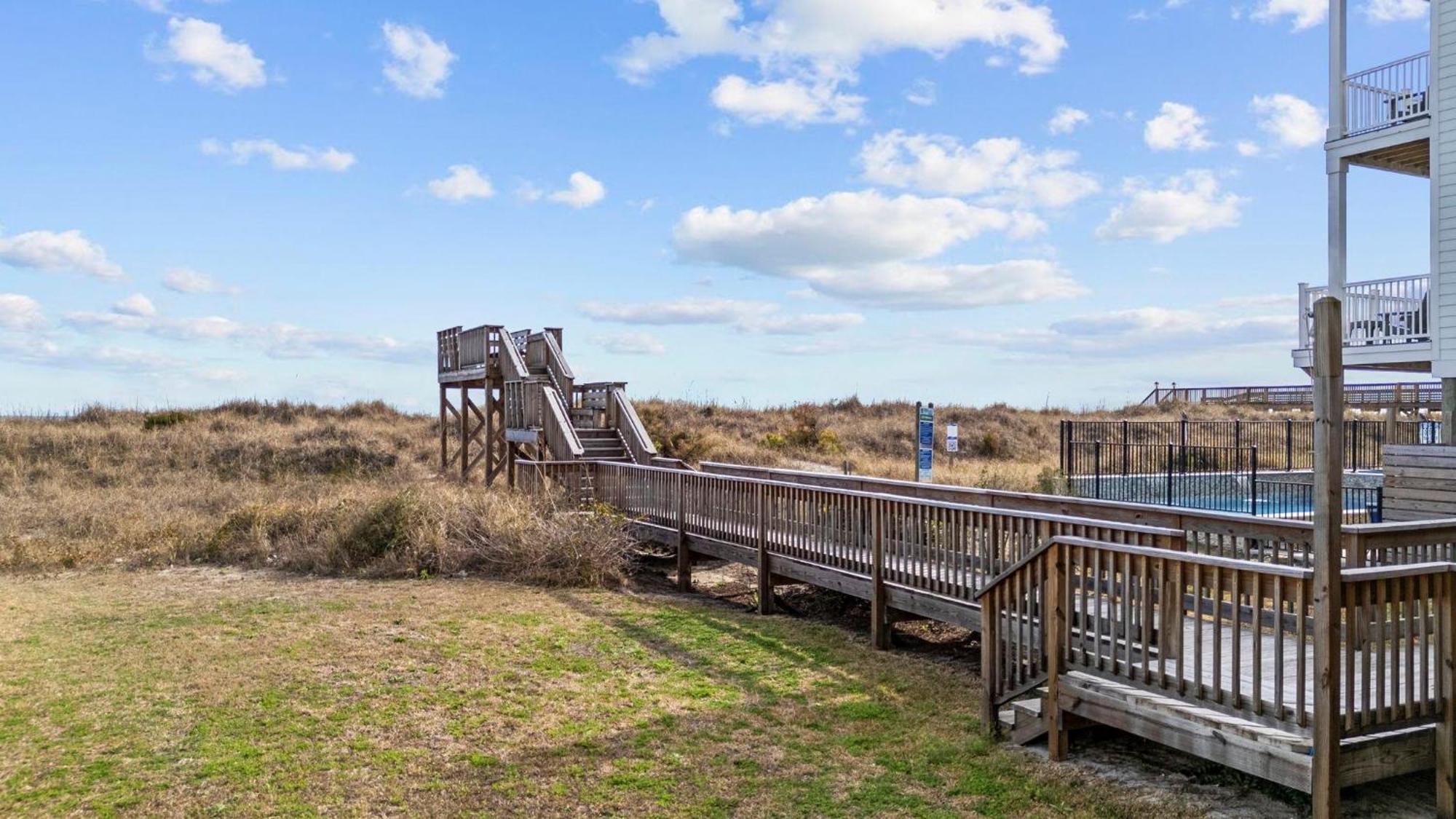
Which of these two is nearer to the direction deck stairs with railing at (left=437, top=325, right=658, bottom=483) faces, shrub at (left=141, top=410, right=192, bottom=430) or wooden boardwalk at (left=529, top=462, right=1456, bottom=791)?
the wooden boardwalk

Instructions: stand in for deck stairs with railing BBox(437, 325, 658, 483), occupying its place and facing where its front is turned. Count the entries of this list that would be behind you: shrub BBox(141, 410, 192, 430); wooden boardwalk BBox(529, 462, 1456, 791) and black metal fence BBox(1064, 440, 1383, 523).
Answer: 1

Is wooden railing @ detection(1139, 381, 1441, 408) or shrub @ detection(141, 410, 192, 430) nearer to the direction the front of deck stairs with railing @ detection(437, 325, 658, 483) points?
the wooden railing

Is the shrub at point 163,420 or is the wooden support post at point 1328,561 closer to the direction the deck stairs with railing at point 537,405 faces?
the wooden support post

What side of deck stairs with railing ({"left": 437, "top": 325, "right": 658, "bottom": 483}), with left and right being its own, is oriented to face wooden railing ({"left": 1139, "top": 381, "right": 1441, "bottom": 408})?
left

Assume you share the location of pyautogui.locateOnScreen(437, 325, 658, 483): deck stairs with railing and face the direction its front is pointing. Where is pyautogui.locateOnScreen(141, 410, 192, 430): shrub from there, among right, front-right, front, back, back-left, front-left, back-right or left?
back

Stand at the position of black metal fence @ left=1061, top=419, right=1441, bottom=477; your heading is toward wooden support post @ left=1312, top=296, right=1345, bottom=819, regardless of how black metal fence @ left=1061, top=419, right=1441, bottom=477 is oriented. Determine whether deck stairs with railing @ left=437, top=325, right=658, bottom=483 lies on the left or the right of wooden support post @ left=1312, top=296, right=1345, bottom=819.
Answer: right

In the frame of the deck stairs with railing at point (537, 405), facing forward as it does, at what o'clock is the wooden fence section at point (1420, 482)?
The wooden fence section is roughly at 12 o'clock from the deck stairs with railing.

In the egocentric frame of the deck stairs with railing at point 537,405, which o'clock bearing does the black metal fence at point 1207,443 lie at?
The black metal fence is roughly at 10 o'clock from the deck stairs with railing.
